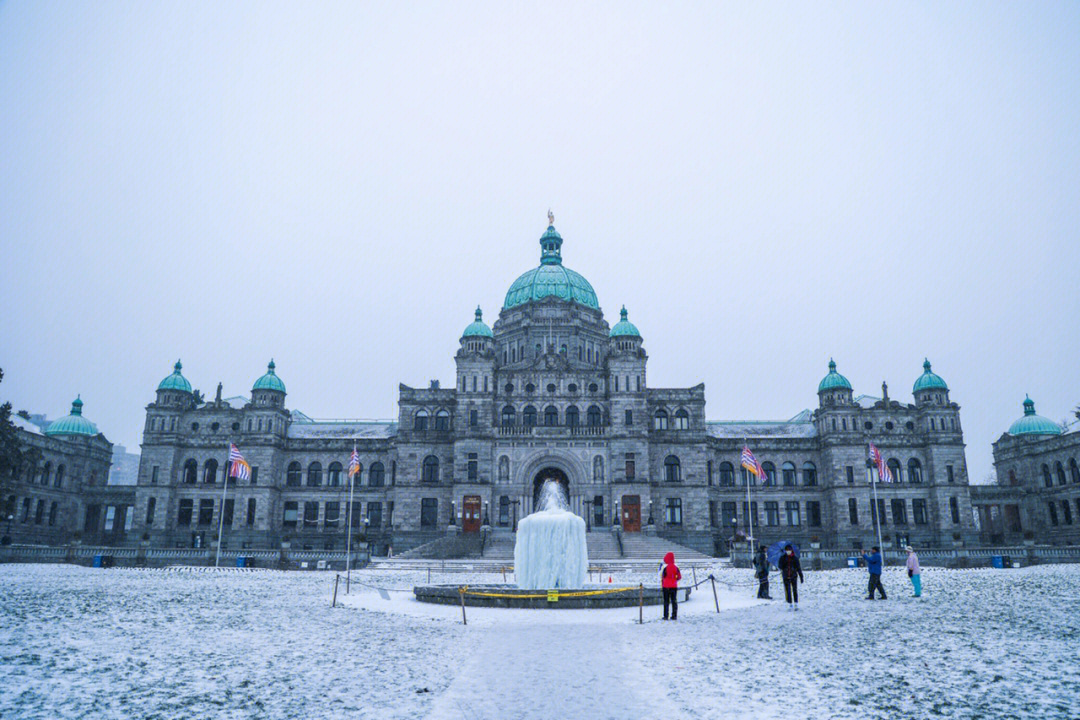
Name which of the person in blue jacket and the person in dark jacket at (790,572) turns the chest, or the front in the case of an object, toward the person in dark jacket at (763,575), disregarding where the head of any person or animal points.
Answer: the person in blue jacket

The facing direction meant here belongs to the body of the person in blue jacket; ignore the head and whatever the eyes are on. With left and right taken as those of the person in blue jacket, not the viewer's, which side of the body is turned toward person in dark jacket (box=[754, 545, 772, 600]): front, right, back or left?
front

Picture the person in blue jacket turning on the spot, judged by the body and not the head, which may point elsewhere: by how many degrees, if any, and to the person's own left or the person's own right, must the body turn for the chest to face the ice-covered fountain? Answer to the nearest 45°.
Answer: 0° — they already face it

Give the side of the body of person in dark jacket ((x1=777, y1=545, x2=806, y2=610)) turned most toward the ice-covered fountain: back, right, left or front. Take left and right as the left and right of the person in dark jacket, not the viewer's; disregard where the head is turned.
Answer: right

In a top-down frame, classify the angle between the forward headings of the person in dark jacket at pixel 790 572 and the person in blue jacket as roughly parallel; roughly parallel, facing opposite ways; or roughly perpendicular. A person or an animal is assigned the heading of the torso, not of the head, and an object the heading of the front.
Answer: roughly perpendicular

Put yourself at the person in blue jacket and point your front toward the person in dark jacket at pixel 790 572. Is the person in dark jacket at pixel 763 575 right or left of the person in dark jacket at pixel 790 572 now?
right

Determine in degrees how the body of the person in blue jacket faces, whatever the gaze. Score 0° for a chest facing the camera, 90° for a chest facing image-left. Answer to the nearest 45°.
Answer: approximately 90°

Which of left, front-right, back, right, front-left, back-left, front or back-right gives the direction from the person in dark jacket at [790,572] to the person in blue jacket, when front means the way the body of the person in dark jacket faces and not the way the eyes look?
back-left

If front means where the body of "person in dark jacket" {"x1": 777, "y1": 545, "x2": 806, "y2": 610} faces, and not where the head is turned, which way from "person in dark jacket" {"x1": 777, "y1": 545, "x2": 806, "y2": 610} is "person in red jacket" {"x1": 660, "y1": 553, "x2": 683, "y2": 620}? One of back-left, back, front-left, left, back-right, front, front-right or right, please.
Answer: front-right
